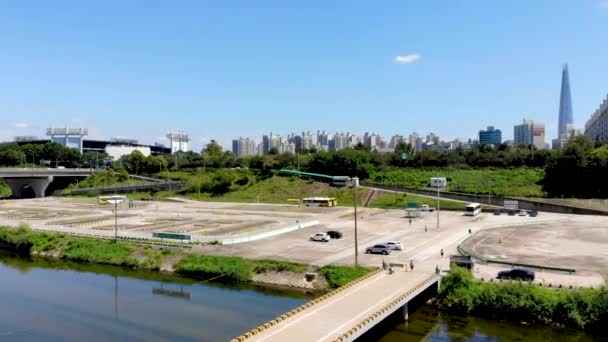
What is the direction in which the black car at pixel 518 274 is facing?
to the viewer's left

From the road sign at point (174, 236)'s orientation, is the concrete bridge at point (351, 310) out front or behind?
out front

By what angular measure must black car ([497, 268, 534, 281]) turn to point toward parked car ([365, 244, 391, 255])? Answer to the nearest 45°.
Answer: approximately 45° to its right

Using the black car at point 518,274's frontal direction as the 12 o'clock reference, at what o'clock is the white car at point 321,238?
The white car is roughly at 1 o'clock from the black car.

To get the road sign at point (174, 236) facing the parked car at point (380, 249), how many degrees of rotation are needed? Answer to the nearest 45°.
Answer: approximately 45° to its left

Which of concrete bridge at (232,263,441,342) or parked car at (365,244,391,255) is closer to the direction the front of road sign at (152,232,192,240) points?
the concrete bridge

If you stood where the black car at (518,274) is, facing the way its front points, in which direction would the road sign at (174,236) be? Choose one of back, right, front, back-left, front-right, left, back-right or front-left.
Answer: front

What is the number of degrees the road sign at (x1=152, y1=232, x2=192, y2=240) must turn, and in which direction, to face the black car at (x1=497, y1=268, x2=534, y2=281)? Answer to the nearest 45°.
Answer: approximately 45° to its left

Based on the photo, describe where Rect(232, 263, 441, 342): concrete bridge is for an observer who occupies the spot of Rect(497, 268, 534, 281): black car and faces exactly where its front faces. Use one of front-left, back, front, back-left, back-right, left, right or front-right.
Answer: front-left

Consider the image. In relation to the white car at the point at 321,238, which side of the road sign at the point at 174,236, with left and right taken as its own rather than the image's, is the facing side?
left

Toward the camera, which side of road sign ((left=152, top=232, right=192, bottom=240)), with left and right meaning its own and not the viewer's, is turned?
front

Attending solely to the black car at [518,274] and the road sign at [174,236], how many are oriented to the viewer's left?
1
